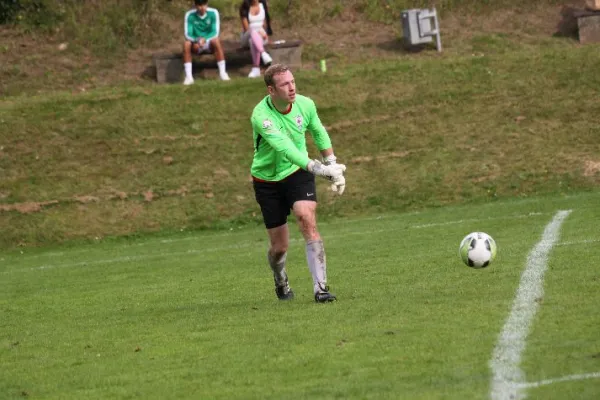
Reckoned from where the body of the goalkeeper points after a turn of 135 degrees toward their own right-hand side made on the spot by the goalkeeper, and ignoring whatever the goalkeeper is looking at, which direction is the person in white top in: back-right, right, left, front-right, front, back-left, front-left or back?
right

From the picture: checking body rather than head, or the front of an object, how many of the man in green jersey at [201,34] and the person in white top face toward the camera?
2

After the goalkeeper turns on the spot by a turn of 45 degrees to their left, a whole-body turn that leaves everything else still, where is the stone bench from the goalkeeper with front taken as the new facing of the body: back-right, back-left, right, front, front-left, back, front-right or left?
left

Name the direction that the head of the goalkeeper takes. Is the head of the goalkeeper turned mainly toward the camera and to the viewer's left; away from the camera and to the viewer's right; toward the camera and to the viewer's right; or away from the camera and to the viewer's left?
toward the camera and to the viewer's right

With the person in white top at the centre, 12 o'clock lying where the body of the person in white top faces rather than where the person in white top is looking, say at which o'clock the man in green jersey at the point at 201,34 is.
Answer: The man in green jersey is roughly at 3 o'clock from the person in white top.

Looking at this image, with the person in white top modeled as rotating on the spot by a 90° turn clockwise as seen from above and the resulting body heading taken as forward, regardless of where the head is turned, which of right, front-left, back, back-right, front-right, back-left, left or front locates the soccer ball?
left

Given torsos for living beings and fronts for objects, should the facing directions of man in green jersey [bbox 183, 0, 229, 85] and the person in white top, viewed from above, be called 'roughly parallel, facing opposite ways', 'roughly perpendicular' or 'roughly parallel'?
roughly parallel

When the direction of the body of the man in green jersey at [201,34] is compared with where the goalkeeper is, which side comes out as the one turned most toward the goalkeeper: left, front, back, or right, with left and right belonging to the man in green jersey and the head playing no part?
front

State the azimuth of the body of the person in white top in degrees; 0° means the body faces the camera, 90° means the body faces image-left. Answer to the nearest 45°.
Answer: approximately 0°

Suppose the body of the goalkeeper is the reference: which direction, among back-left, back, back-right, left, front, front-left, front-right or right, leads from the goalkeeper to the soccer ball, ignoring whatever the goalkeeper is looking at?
front-left

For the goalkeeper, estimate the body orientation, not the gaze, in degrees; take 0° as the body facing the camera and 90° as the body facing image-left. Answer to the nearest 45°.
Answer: approximately 315°

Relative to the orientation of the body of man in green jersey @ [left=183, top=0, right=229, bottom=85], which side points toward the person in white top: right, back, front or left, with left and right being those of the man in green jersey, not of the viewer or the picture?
left

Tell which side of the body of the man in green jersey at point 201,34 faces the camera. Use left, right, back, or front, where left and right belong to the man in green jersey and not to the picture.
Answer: front
